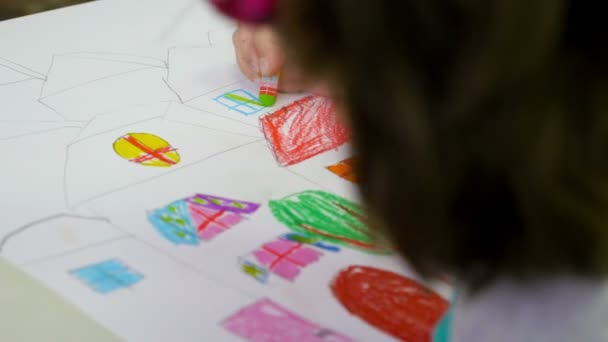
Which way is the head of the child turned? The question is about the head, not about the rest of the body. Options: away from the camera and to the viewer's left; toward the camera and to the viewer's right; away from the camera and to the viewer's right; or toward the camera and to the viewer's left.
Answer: away from the camera and to the viewer's left

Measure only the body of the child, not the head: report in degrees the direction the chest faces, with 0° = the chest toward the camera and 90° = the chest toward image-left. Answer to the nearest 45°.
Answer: approximately 135°
